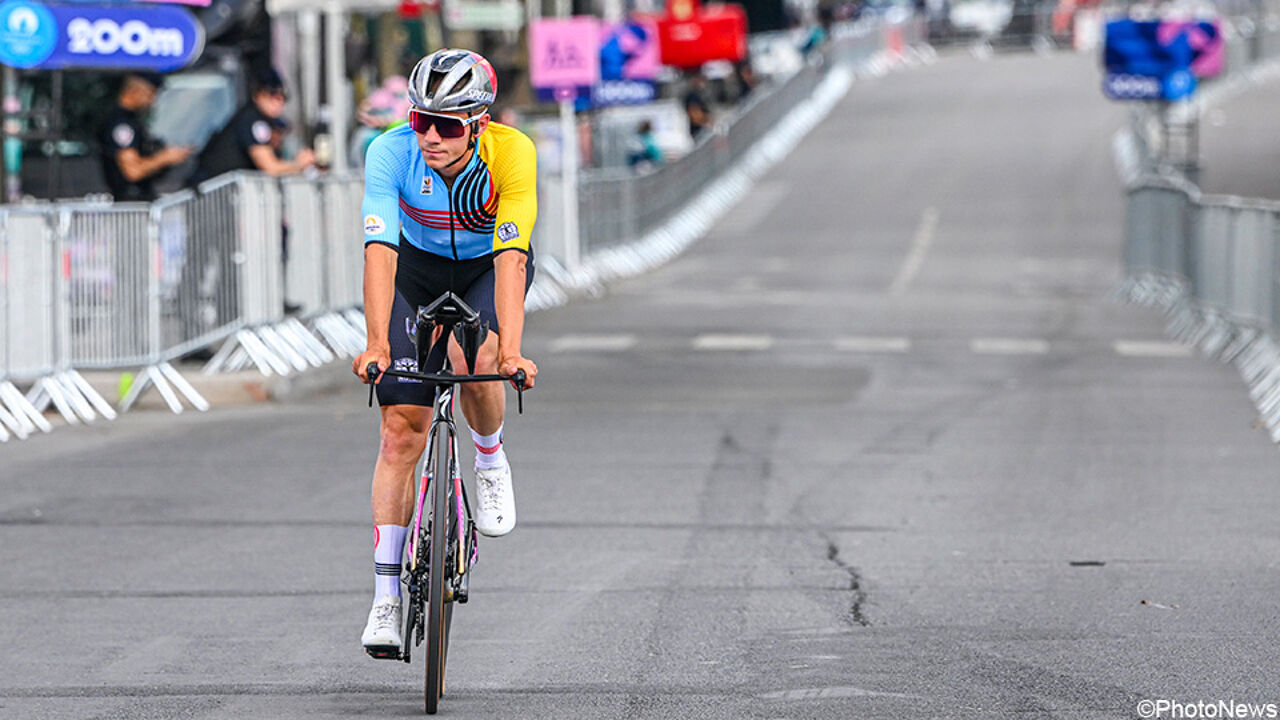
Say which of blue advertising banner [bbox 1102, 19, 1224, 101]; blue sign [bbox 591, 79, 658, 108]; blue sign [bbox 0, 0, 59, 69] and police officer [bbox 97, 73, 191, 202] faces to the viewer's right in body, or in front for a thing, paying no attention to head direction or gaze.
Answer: the police officer

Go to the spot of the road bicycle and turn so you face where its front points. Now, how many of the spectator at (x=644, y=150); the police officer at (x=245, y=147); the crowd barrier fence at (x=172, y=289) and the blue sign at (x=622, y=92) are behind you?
4

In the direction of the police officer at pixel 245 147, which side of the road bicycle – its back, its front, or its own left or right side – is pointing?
back

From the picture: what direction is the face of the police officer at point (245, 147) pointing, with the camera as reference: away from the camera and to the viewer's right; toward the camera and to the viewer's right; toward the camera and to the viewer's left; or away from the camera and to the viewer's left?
toward the camera and to the viewer's right

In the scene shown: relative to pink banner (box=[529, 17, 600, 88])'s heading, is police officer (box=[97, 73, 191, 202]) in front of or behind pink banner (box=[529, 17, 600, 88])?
in front

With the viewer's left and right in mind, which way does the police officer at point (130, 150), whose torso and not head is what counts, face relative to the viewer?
facing to the right of the viewer

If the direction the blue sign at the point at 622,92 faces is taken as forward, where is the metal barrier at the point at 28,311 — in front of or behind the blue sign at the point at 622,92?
in front

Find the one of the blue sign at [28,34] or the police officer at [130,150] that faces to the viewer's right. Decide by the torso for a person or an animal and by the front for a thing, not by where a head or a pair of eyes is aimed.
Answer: the police officer

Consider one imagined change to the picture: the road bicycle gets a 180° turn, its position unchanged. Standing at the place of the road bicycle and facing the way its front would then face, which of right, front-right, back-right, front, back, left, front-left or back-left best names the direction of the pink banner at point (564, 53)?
front

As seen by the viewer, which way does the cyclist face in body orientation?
toward the camera

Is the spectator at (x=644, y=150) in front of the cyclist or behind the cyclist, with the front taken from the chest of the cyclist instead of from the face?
behind

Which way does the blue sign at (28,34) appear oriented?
toward the camera

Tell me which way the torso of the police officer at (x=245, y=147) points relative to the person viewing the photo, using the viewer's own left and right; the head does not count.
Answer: facing to the right of the viewer

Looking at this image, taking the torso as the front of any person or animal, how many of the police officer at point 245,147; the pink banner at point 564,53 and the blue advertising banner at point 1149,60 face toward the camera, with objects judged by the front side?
2
